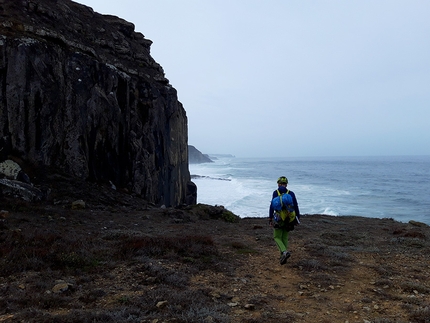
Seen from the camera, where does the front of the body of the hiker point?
away from the camera
